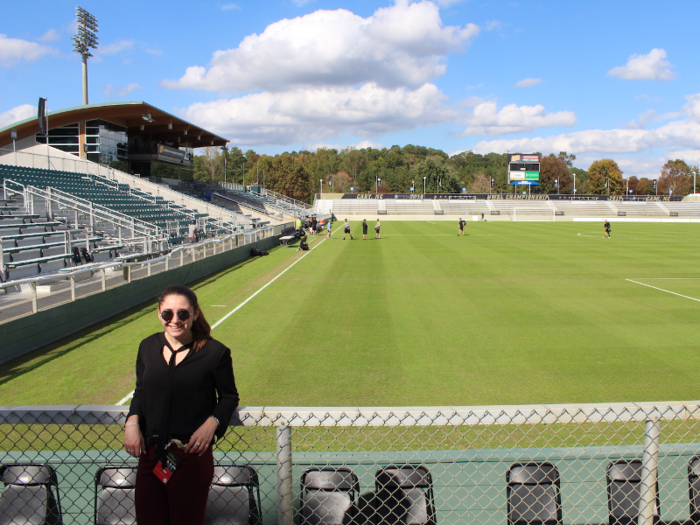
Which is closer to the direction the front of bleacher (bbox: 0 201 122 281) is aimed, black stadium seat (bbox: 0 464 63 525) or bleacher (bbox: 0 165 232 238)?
the black stadium seat

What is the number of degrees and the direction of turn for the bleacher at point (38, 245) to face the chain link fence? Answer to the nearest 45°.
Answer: approximately 45° to its right

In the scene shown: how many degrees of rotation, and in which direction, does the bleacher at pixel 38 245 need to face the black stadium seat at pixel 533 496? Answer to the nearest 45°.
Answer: approximately 45° to its right

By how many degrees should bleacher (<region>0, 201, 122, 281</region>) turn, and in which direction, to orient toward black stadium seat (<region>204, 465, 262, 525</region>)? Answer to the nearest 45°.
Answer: approximately 45° to its right

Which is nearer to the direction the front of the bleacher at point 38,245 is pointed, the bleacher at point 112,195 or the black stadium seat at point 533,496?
the black stadium seat

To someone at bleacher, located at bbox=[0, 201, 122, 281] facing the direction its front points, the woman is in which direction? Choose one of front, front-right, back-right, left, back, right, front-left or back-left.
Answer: front-right

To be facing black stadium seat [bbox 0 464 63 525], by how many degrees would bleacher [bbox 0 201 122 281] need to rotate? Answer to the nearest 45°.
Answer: approximately 45° to its right

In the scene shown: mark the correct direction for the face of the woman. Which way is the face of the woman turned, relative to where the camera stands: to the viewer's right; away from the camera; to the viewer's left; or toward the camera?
toward the camera

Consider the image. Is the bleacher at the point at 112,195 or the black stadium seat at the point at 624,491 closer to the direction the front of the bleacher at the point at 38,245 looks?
the black stadium seat

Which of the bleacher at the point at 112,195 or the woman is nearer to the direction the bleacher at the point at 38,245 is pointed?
the woman

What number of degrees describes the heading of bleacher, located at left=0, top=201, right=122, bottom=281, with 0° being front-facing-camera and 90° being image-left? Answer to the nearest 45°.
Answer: approximately 315°

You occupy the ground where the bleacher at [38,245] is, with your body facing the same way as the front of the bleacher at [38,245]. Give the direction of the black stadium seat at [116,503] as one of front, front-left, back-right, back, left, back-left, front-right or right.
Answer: front-right

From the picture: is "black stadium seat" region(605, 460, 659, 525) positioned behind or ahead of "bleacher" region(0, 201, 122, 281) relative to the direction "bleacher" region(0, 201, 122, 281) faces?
ahead

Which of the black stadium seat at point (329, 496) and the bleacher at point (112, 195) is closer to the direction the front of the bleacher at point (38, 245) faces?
the black stadium seat
